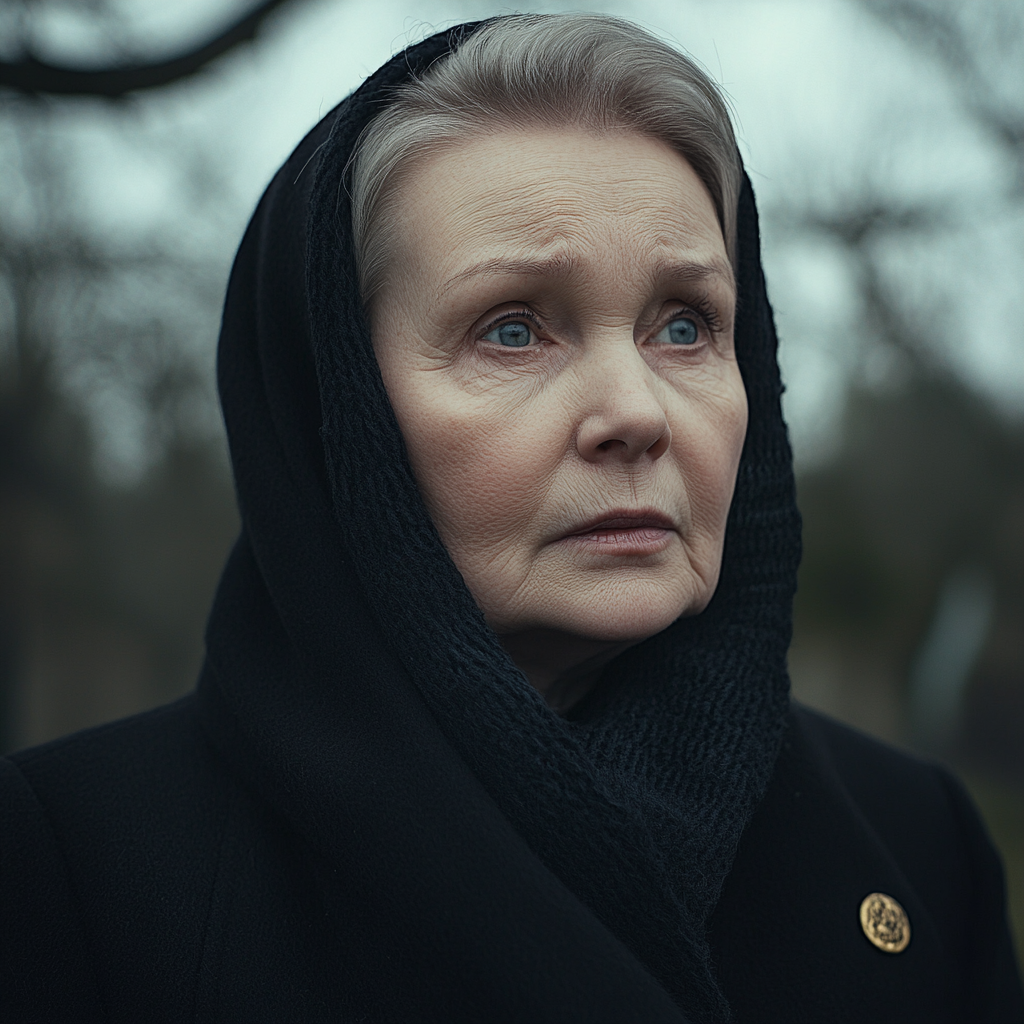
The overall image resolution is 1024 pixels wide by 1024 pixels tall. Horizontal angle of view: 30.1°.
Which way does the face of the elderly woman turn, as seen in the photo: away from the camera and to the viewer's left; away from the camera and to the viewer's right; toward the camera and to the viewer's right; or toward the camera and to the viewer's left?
toward the camera and to the viewer's right

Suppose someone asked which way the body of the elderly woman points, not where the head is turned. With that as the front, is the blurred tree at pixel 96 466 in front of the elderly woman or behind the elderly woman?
behind

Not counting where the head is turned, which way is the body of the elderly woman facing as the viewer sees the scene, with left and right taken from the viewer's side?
facing the viewer and to the right of the viewer

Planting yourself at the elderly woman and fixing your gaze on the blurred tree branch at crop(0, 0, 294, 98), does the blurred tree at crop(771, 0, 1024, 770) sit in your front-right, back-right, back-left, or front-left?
front-right

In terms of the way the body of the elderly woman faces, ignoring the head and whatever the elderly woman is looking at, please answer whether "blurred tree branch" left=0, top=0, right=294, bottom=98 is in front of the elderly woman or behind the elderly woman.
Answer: behind

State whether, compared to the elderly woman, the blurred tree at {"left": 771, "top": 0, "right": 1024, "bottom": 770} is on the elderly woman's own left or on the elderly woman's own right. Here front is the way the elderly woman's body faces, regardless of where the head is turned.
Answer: on the elderly woman's own left
